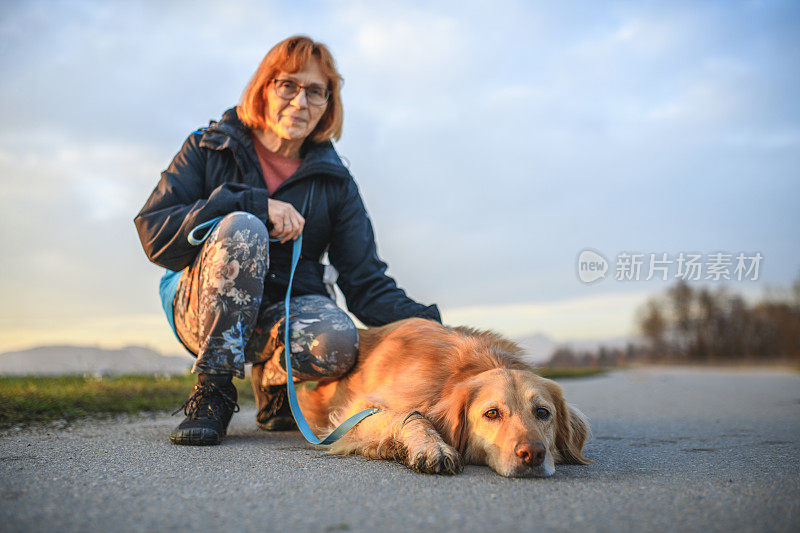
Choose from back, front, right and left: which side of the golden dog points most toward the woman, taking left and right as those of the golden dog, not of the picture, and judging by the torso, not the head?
back

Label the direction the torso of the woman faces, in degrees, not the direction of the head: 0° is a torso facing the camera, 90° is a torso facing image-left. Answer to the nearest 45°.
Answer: approximately 0°

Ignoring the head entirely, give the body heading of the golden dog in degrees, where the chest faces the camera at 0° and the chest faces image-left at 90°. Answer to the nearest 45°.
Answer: approximately 315°

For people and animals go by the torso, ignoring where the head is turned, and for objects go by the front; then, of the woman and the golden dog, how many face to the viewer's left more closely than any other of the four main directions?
0
